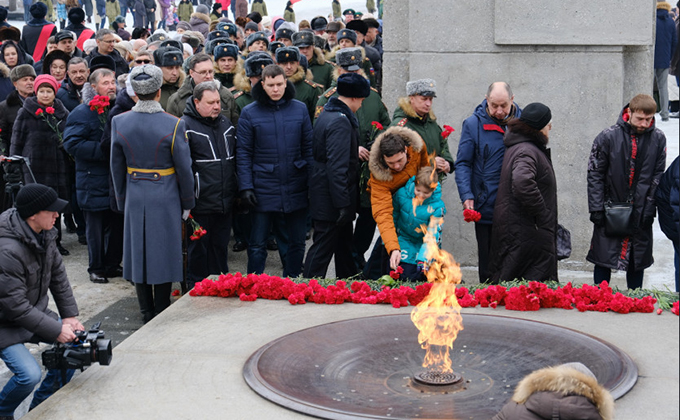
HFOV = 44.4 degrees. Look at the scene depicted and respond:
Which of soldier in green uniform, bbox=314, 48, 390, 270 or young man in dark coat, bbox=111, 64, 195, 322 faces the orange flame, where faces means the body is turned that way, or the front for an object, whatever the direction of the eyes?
the soldier in green uniform

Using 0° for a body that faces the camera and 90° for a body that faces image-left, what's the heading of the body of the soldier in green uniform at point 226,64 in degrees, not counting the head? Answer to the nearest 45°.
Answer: approximately 0°

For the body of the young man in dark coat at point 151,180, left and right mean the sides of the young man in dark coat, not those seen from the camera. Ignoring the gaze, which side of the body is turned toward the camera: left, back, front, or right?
back

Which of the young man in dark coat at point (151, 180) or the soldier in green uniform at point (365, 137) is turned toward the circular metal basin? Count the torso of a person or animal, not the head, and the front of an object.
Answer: the soldier in green uniform

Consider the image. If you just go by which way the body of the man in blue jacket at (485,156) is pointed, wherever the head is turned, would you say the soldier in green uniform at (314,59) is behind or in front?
behind

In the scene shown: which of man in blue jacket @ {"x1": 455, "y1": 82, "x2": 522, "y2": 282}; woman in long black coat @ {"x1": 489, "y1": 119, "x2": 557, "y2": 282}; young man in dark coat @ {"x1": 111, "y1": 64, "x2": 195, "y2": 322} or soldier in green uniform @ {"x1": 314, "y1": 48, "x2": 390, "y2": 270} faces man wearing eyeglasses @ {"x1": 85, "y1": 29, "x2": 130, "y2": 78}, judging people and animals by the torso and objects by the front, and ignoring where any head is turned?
the young man in dark coat
